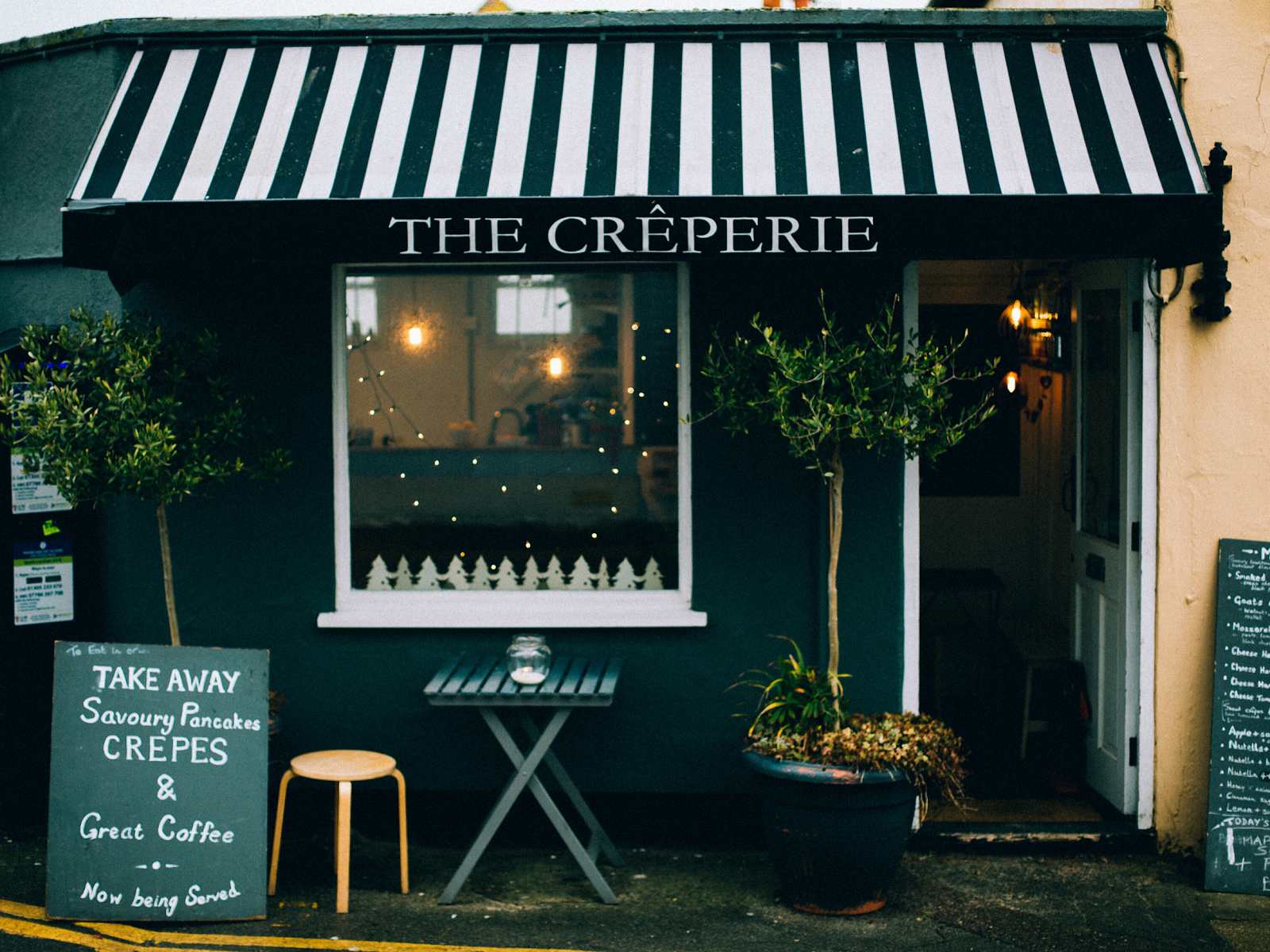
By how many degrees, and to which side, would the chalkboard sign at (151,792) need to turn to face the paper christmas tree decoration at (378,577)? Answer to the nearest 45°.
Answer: approximately 135° to its left

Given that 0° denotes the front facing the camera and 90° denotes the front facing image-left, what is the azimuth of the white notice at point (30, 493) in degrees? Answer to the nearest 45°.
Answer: approximately 0°

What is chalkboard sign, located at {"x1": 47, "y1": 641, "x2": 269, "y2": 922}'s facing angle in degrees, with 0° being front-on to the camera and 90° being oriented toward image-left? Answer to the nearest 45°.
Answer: approximately 0°

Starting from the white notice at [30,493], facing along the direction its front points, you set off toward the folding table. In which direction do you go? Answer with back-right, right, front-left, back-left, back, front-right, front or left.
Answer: front-left

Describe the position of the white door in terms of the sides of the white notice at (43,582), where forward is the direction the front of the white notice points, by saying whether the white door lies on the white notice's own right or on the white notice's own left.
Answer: on the white notice's own left

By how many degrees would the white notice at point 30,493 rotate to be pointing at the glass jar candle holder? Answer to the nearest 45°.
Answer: approximately 45° to its left

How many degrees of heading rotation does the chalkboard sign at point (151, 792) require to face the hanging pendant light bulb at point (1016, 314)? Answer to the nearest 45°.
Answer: approximately 90° to its left

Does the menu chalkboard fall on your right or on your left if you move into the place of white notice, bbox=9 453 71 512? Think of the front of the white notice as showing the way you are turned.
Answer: on your left
